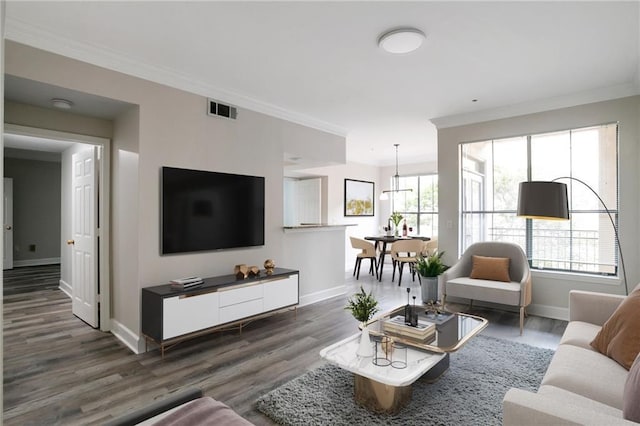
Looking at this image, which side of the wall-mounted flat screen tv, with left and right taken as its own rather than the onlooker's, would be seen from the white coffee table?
front

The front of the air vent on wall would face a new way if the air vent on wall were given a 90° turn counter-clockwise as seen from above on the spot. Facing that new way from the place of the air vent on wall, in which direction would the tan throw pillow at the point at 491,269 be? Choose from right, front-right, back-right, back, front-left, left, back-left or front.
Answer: front-right

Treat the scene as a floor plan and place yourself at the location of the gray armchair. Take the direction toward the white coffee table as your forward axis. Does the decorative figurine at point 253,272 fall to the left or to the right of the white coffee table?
right

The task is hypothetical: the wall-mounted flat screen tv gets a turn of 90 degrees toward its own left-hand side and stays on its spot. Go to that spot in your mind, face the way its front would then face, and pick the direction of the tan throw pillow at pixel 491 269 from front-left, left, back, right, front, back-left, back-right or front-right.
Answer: front-right

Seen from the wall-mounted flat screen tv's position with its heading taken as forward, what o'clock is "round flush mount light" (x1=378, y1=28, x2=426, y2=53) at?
The round flush mount light is roughly at 12 o'clock from the wall-mounted flat screen tv.

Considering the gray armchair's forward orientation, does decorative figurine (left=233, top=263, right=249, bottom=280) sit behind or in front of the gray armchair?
in front

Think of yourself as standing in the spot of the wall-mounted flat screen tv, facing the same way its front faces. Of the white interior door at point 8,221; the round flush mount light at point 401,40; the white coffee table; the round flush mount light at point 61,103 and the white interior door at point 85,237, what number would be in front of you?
2

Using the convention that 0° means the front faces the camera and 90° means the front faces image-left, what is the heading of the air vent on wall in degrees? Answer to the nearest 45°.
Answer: approximately 315°

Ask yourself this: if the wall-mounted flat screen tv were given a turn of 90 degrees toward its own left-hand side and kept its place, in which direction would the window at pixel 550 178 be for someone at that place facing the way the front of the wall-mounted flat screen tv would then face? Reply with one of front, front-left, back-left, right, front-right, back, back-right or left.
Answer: front-right

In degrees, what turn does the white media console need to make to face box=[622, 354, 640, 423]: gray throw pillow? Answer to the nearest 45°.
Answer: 0° — it already faces it

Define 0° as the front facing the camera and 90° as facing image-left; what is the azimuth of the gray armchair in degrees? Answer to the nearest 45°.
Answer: approximately 45°

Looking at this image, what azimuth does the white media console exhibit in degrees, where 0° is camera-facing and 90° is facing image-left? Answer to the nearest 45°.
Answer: approximately 315°
